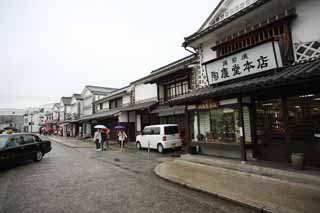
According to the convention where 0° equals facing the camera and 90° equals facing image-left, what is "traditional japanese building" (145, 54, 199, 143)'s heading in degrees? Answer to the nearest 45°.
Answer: approximately 45°

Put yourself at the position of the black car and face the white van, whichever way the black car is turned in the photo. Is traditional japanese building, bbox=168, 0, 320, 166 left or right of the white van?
right

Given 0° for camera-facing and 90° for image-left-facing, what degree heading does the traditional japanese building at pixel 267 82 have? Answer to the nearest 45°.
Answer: approximately 45°

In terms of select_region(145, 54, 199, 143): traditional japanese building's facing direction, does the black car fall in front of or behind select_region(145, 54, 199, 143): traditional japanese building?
in front

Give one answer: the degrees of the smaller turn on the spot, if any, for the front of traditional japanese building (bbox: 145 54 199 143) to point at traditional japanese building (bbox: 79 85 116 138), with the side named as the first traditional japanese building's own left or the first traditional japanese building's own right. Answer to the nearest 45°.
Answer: approximately 90° to the first traditional japanese building's own right

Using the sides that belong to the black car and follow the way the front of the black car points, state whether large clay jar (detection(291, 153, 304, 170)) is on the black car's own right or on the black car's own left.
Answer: on the black car's own left

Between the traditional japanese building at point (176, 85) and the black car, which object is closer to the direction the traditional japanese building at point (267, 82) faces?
the black car
